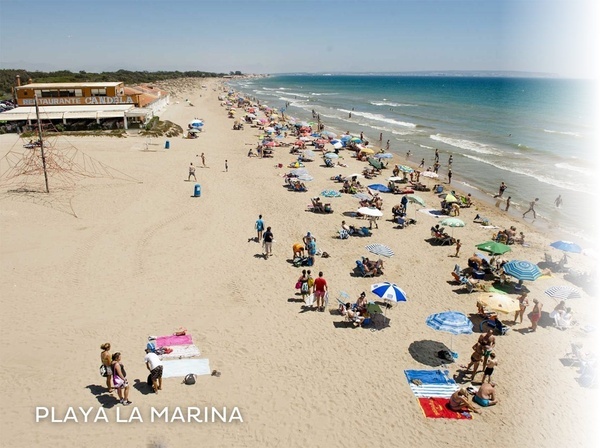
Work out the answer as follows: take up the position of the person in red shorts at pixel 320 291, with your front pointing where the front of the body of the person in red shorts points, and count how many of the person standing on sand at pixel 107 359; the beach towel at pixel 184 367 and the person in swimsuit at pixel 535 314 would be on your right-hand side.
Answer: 1

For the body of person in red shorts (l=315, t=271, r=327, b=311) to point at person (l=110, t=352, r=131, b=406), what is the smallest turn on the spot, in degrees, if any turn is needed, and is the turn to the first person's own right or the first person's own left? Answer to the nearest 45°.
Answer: approximately 135° to the first person's own left

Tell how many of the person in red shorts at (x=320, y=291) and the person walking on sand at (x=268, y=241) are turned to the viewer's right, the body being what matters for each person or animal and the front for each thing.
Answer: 0

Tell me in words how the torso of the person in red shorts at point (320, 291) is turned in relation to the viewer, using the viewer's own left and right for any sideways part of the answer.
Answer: facing away from the viewer

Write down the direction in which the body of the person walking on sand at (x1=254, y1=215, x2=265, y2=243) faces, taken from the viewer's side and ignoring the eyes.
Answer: away from the camera

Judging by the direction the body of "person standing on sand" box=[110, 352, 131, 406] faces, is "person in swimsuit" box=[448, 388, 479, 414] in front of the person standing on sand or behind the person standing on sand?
in front

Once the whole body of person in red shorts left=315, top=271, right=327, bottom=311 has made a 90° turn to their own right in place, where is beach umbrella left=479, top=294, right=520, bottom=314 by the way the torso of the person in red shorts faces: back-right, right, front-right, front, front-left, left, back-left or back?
front
